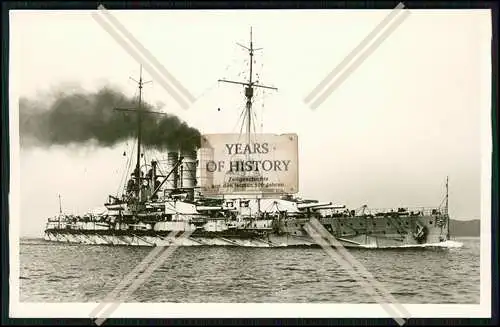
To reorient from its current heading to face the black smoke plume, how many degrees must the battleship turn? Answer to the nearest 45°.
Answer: approximately 135° to its right

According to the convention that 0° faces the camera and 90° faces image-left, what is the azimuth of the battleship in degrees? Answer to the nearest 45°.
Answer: approximately 315°
